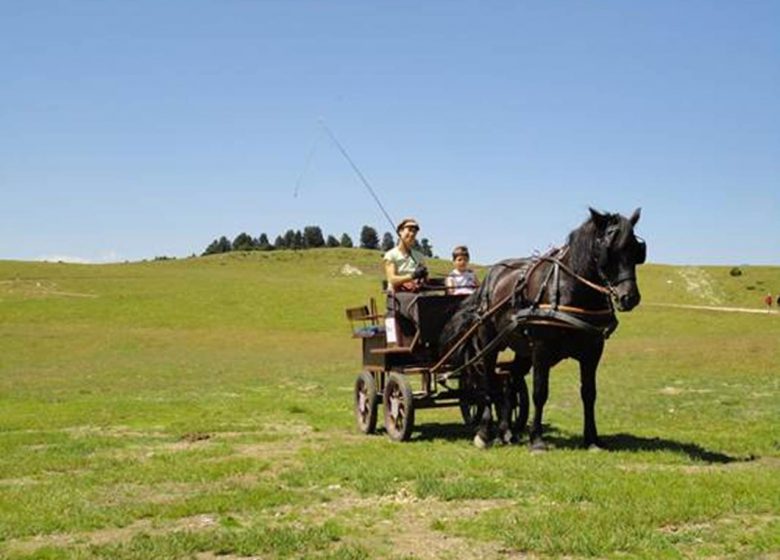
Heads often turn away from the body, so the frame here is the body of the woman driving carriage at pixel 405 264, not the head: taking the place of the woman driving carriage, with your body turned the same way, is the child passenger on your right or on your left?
on your left

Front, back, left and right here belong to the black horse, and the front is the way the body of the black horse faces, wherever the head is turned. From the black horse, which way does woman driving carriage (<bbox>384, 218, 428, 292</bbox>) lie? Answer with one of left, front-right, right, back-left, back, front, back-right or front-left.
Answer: back

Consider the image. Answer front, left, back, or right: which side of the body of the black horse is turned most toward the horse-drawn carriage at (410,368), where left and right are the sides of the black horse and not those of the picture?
back

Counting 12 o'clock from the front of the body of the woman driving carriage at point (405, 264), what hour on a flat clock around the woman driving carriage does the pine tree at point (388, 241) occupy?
The pine tree is roughly at 7 o'clock from the woman driving carriage.
